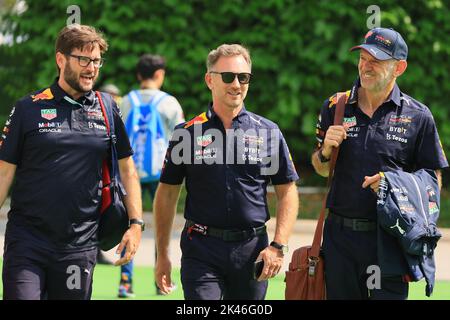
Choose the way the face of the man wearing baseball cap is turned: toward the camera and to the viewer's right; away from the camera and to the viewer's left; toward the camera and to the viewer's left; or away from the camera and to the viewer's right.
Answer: toward the camera and to the viewer's left

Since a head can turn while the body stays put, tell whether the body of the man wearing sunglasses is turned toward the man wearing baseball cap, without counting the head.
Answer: no

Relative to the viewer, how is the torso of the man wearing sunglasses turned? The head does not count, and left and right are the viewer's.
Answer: facing the viewer
